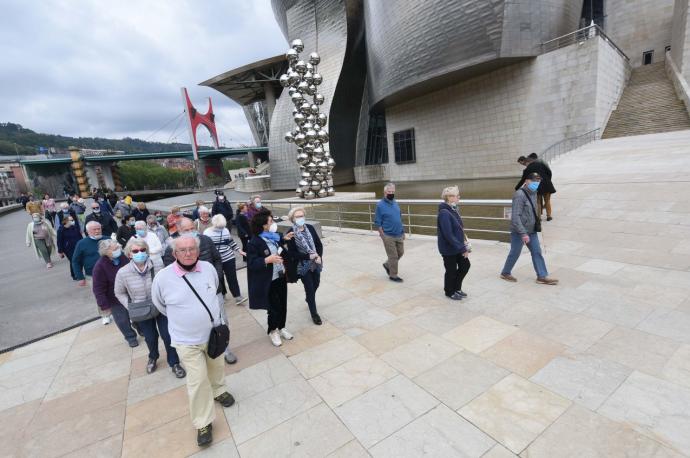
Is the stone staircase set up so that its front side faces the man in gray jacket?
yes

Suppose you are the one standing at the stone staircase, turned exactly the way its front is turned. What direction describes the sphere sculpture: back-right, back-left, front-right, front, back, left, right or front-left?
front-right

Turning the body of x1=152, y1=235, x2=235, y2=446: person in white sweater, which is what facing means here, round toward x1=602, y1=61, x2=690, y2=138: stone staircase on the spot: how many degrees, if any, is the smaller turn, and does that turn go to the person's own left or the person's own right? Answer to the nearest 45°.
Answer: approximately 90° to the person's own left

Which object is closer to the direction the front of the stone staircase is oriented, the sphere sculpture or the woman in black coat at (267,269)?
the woman in black coat

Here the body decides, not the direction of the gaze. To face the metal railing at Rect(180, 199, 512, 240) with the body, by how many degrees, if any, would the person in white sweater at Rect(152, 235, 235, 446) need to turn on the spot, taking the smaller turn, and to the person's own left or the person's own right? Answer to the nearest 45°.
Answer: approximately 135° to the person's own left

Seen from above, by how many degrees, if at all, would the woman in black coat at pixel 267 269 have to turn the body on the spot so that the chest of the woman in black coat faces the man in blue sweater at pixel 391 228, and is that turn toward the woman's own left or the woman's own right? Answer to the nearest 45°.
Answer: approximately 90° to the woman's own left

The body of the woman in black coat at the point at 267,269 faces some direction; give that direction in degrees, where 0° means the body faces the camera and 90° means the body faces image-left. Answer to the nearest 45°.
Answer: approximately 315°

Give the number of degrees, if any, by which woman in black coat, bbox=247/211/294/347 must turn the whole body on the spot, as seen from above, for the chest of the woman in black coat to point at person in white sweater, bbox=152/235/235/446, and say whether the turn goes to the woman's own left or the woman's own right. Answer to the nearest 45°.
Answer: approximately 90° to the woman's own right

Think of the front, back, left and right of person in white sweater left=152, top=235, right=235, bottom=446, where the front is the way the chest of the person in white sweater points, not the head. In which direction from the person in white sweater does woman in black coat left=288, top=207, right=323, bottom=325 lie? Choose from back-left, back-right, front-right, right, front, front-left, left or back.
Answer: back-left

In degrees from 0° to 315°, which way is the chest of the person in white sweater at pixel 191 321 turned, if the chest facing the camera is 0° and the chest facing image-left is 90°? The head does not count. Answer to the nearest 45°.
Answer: approximately 0°
